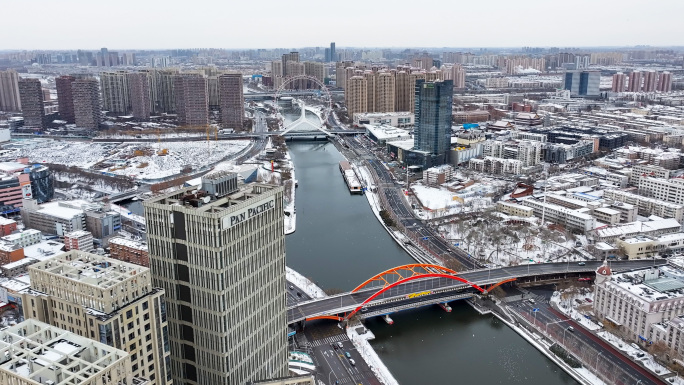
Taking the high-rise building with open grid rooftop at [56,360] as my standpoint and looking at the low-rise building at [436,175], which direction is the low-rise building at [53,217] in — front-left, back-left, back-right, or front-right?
front-left

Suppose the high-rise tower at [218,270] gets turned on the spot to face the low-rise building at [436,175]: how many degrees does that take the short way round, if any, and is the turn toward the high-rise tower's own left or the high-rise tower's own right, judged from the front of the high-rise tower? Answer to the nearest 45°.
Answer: approximately 90° to the high-rise tower's own left

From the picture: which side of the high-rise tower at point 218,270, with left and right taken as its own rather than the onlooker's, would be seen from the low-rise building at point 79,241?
back

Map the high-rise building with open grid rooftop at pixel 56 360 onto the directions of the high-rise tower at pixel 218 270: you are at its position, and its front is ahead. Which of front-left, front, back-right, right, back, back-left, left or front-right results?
right

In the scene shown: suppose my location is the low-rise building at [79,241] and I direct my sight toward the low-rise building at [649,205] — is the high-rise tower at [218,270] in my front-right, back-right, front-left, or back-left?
front-right

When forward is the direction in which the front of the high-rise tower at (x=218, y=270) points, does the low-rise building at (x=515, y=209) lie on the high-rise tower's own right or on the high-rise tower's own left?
on the high-rise tower's own left

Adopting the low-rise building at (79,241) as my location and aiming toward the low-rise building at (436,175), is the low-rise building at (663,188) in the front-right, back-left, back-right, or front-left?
front-right

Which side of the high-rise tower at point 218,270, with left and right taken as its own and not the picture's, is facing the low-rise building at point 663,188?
left

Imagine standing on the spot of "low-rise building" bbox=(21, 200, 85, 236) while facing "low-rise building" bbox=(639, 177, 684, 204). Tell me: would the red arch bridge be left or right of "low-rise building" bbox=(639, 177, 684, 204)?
right

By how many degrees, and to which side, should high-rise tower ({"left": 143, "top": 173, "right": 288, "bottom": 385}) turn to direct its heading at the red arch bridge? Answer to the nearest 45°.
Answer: approximately 90° to its left

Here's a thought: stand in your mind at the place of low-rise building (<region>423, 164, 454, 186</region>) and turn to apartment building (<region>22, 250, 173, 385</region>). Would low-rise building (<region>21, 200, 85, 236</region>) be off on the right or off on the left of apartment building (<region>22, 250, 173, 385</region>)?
right

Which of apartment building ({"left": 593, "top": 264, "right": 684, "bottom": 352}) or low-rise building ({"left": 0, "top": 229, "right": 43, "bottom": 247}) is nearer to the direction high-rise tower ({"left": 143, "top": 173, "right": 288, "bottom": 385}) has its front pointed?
the apartment building

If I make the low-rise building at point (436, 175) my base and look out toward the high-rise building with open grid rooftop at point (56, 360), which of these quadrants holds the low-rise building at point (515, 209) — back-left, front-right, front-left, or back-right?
front-left

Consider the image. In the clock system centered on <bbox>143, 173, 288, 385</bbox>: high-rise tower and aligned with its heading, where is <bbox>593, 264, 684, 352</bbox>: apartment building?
The apartment building is roughly at 10 o'clock from the high-rise tower.

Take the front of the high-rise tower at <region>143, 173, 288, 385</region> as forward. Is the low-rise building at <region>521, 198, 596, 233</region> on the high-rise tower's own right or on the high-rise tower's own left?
on the high-rise tower's own left

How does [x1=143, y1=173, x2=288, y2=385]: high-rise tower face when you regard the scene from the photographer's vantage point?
facing the viewer and to the right of the viewer
